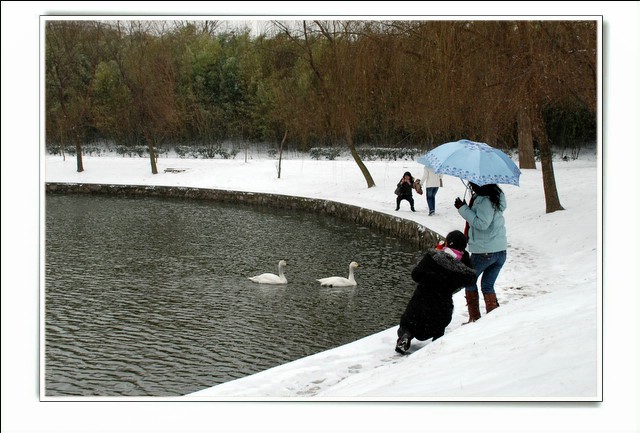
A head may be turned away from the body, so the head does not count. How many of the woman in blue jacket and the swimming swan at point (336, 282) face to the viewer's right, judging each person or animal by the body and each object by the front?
1

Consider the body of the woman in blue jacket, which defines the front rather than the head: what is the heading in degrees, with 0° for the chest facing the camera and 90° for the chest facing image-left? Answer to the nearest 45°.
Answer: approximately 90°

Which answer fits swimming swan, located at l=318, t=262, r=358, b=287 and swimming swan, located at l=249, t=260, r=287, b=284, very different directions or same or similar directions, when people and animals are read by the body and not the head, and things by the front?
same or similar directions

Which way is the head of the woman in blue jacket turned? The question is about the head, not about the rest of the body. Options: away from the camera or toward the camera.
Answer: away from the camera

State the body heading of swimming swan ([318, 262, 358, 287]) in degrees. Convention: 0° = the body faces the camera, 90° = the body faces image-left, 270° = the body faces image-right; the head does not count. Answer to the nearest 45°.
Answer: approximately 270°

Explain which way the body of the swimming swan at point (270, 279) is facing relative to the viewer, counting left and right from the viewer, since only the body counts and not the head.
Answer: facing to the right of the viewer

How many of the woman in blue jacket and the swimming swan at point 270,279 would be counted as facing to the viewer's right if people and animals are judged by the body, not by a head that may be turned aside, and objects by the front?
1

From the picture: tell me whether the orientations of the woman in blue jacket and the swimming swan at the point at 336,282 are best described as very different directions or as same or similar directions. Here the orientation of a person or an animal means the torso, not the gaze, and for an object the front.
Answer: very different directions

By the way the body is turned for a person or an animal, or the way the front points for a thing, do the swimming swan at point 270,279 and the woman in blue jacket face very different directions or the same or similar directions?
very different directions

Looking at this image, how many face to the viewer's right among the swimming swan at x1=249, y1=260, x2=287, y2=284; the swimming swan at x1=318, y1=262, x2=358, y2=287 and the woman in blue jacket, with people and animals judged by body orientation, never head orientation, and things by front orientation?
2
